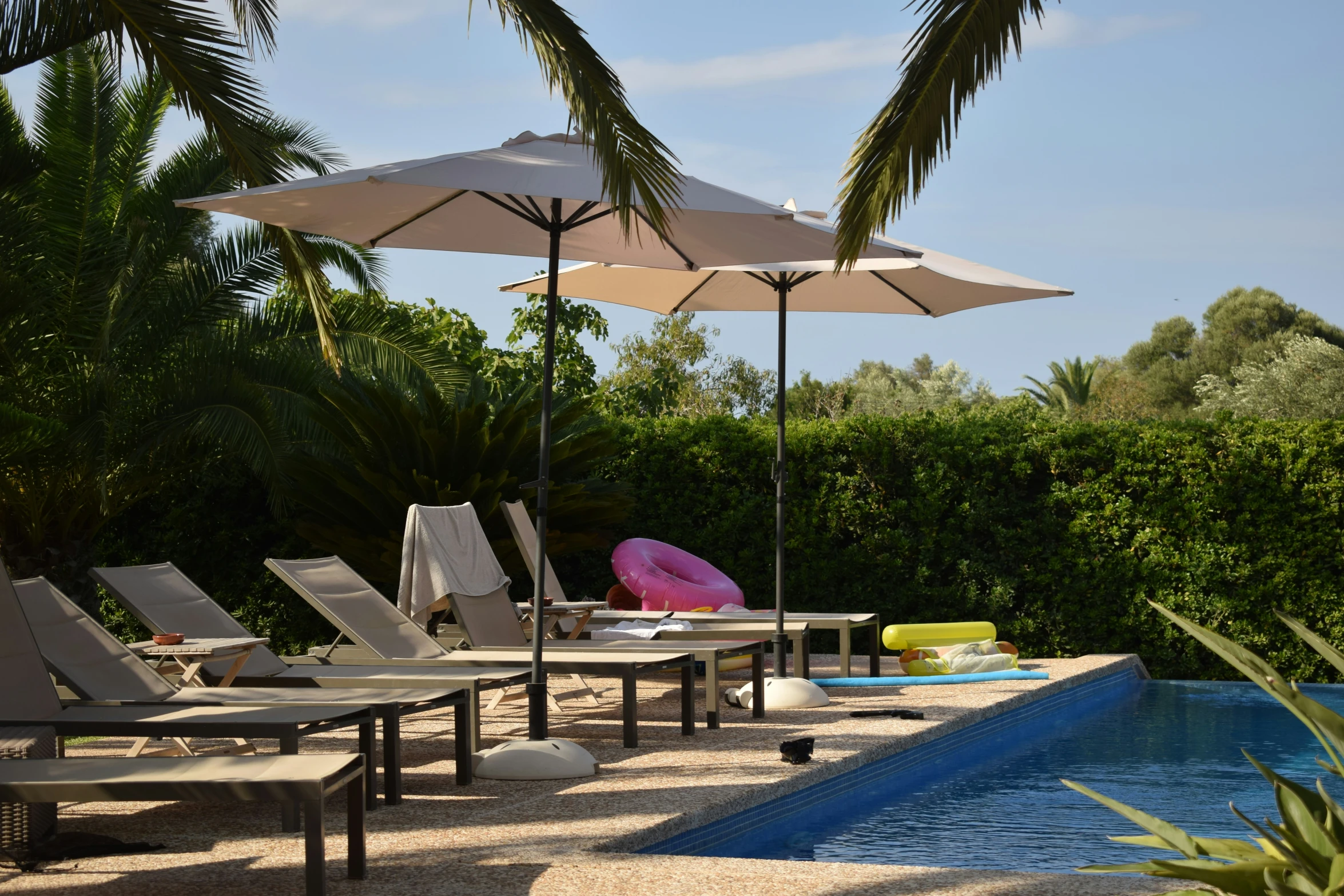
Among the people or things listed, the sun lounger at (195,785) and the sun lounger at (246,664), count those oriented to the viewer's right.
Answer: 2

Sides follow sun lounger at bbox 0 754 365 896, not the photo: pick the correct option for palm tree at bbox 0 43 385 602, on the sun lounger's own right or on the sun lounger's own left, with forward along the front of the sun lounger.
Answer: on the sun lounger's own left

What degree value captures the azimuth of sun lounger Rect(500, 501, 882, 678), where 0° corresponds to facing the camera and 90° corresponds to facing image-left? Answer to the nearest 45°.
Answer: approximately 270°

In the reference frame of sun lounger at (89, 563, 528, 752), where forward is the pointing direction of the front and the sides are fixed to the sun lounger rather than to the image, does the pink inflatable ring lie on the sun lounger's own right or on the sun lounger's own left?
on the sun lounger's own left

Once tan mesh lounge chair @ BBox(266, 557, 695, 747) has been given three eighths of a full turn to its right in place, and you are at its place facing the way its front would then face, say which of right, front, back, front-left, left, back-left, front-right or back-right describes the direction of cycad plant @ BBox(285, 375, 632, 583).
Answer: right

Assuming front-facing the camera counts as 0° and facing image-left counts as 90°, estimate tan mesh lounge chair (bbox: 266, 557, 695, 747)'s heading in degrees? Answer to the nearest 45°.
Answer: approximately 315°

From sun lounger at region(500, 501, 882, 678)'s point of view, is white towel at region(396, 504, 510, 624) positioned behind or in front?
behind

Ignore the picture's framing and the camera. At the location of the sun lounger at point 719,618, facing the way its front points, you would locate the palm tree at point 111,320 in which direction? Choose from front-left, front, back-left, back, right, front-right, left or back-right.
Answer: back

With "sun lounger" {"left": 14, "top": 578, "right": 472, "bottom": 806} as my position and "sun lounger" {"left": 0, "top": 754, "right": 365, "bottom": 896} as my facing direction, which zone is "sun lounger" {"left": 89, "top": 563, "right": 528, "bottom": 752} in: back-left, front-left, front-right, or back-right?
back-left

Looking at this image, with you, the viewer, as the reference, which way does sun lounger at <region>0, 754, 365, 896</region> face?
facing to the right of the viewer

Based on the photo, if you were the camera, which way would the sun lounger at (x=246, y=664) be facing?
facing to the right of the viewer
